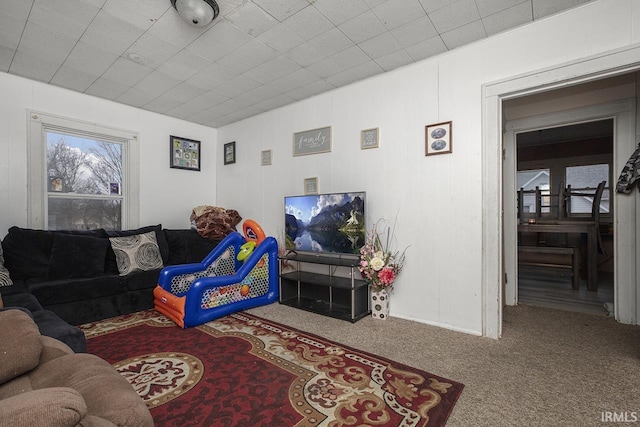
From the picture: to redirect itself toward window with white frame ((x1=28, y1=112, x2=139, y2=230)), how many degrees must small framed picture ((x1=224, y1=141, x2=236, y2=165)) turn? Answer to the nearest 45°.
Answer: approximately 45° to its right

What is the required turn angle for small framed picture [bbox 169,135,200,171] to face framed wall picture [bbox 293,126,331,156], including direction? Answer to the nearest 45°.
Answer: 0° — it already faces it

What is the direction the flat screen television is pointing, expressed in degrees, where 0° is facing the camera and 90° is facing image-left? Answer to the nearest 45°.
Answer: approximately 45°

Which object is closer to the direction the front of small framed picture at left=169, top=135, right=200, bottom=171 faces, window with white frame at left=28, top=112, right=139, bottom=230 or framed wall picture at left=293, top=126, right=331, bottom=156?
the framed wall picture

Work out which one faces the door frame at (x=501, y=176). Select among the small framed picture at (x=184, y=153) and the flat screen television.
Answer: the small framed picture

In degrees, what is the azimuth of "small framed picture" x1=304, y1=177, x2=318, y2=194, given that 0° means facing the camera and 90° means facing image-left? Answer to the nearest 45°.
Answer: approximately 45°

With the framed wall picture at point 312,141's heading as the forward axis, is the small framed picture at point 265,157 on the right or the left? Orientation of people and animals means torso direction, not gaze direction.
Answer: on its right

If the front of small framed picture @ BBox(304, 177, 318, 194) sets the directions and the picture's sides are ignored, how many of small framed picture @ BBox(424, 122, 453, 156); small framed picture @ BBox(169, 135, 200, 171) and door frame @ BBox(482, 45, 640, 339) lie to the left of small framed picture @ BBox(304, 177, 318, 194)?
2

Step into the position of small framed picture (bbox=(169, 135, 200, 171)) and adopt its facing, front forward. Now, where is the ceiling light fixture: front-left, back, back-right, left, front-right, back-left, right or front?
front-right

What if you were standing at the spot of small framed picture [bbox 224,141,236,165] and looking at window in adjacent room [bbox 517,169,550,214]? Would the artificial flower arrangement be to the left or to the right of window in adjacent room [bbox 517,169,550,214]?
right
